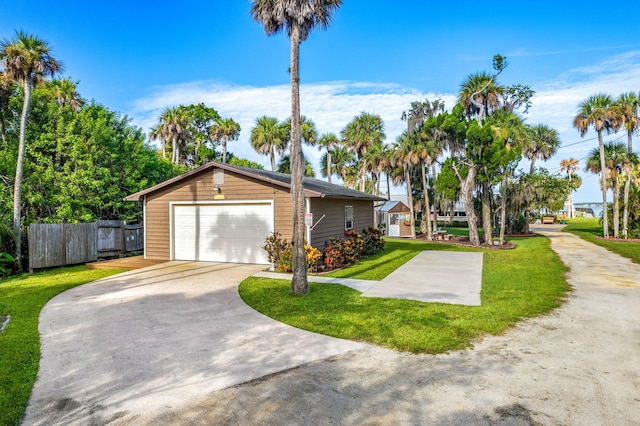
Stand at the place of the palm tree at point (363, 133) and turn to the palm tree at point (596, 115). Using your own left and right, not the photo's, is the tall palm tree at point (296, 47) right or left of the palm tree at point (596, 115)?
right

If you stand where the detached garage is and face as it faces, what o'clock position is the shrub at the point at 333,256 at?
The shrub is roughly at 10 o'clock from the detached garage.

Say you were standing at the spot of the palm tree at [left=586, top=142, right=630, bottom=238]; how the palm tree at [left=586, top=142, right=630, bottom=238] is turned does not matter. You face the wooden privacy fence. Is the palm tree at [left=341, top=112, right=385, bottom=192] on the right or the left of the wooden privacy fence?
right

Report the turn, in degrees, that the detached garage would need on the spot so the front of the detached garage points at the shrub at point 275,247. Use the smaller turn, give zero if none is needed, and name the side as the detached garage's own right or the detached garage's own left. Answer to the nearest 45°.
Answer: approximately 45° to the detached garage's own left

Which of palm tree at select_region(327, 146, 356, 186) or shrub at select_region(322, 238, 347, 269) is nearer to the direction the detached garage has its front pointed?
the shrub

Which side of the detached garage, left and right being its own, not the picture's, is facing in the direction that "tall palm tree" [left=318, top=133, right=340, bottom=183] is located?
back

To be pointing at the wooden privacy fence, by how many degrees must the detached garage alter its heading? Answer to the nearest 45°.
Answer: approximately 90° to its right

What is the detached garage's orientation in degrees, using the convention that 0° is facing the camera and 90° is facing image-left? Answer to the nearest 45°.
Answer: approximately 0°

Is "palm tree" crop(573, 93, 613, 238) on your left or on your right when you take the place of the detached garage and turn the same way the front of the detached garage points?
on your left

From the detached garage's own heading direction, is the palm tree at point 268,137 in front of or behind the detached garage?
behind

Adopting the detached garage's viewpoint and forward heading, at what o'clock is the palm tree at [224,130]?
The palm tree is roughly at 6 o'clock from the detached garage.
